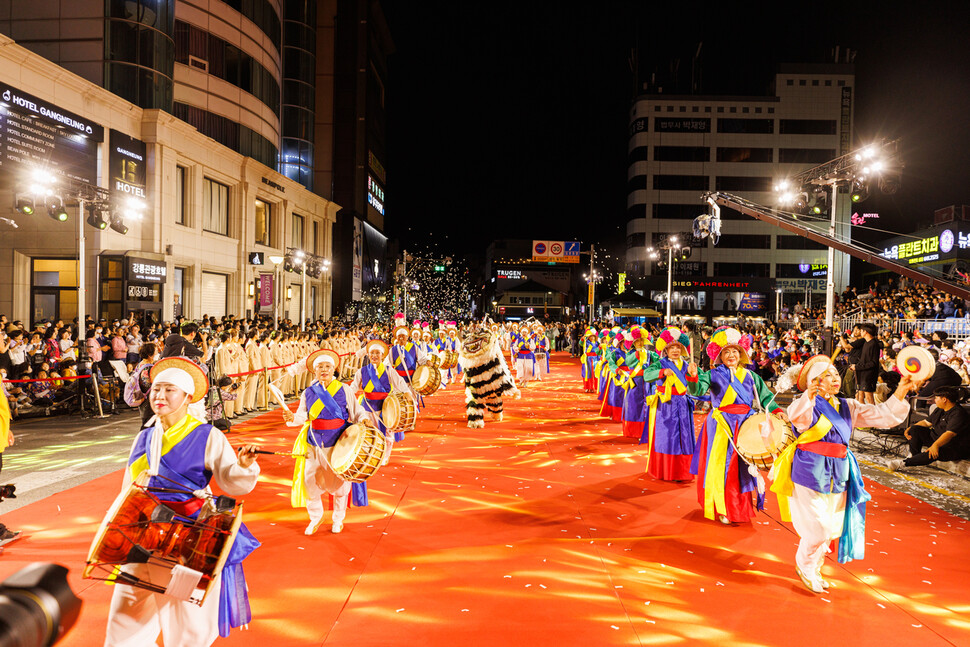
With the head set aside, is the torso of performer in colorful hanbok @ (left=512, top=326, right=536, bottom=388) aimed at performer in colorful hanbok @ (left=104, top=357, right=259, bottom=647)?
yes

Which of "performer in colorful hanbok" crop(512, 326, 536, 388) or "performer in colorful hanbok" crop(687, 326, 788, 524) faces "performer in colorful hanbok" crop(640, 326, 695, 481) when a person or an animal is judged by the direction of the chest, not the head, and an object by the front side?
"performer in colorful hanbok" crop(512, 326, 536, 388)

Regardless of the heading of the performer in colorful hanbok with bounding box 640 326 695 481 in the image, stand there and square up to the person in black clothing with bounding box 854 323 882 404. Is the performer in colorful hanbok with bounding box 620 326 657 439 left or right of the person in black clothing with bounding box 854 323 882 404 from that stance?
left

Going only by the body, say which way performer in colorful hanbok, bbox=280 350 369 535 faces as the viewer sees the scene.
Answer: toward the camera

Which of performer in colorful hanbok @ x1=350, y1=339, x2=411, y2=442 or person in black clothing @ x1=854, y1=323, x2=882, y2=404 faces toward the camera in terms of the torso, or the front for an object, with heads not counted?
the performer in colorful hanbok

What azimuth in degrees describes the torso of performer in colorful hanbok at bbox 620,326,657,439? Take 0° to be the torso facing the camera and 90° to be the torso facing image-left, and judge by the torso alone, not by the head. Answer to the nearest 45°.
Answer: approximately 45°

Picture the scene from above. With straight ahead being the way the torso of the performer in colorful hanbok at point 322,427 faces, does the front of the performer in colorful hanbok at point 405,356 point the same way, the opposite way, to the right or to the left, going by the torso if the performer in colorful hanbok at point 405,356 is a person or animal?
the same way

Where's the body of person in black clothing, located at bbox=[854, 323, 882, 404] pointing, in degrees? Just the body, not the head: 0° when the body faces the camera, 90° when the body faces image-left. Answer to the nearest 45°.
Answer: approximately 90°

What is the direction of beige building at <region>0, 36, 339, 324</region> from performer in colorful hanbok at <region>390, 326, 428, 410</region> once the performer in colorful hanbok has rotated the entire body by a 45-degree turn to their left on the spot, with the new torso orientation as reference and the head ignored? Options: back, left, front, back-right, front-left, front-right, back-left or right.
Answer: back

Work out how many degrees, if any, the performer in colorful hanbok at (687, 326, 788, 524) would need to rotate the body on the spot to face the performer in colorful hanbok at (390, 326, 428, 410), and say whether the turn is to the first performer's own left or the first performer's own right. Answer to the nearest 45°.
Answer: approximately 135° to the first performer's own right

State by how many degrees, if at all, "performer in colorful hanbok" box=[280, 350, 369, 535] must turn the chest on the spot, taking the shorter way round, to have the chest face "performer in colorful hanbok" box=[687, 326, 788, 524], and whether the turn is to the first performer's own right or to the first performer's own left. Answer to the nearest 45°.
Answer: approximately 90° to the first performer's own left

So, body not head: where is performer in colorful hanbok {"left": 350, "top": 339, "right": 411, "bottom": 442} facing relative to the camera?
toward the camera

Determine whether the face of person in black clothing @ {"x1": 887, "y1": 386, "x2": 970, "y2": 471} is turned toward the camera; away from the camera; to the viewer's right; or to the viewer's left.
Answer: to the viewer's left

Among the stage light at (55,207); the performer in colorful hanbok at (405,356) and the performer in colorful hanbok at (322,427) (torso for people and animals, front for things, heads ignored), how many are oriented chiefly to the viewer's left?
0

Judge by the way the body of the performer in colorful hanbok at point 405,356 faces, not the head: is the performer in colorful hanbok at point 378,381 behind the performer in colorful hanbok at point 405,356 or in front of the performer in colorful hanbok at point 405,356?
in front

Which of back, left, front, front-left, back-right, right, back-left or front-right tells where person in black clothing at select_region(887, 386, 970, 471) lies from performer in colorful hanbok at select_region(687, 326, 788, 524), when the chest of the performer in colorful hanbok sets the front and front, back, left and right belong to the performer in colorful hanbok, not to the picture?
back-left

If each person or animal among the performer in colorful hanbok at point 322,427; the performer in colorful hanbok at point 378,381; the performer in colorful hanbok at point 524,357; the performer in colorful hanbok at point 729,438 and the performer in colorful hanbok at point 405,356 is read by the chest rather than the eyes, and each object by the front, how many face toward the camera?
5

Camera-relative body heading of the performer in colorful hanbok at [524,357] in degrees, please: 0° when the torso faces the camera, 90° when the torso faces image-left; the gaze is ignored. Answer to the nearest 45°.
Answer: approximately 0°

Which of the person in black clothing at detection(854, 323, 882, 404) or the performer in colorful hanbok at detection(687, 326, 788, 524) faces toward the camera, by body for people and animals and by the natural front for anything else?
the performer in colorful hanbok

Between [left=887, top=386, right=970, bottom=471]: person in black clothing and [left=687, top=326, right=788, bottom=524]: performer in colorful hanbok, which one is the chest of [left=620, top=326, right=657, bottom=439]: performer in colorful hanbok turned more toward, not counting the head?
the performer in colorful hanbok

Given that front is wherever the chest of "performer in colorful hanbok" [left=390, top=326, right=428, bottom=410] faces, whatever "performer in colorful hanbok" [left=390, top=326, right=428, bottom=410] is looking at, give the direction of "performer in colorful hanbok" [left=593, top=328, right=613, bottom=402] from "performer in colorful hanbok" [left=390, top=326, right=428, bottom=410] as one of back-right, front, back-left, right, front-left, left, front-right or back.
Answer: back-left

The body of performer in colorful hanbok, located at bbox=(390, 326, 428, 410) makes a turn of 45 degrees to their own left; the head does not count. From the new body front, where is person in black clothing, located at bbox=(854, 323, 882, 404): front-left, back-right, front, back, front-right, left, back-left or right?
front-left
